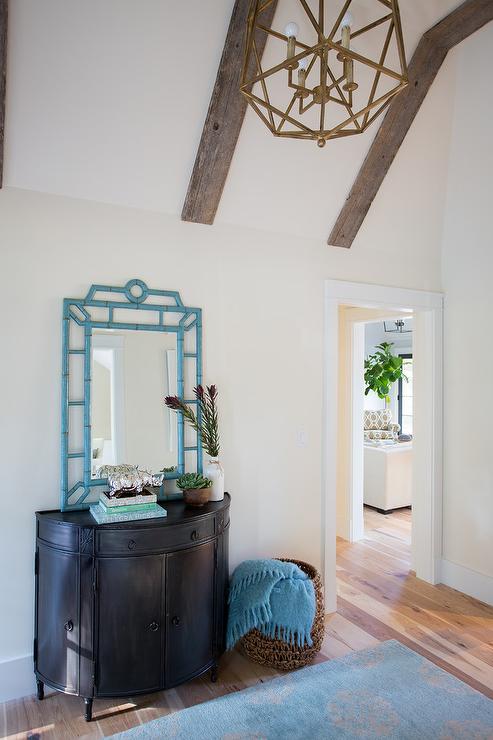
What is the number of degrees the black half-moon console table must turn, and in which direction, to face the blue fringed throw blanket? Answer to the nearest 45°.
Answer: approximately 45° to its left

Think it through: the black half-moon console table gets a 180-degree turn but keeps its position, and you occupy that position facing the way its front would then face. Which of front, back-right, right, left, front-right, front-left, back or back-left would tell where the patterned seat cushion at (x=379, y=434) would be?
right

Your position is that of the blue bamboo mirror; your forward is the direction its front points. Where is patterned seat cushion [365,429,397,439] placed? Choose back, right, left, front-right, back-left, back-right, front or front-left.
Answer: left

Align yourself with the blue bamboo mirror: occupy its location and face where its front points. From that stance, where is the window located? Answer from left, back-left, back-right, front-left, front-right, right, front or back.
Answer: left

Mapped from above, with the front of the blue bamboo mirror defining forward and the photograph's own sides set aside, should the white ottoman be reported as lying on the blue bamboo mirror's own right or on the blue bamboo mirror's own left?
on the blue bamboo mirror's own left

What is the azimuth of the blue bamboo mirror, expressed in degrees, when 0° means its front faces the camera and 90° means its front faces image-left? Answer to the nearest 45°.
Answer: approximately 315°

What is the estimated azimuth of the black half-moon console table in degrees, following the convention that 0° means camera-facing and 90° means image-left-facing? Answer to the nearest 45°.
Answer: approximately 315°

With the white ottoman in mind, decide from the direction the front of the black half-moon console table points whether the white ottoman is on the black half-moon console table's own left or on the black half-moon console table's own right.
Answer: on the black half-moon console table's own left
